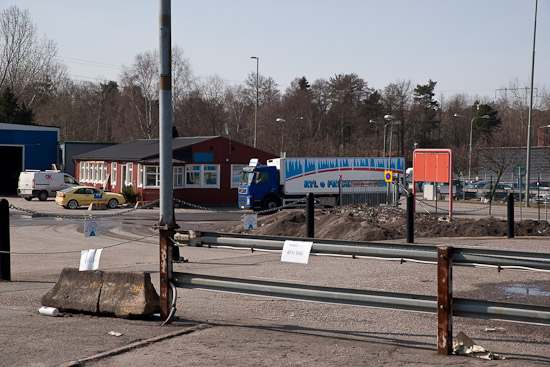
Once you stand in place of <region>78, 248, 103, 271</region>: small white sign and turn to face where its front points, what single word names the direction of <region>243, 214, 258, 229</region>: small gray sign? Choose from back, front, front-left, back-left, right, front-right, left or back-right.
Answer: back-left

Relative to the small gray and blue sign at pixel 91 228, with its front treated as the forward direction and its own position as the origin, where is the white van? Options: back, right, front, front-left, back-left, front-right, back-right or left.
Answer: back

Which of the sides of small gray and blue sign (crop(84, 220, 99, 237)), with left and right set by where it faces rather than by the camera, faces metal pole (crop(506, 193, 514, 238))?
left

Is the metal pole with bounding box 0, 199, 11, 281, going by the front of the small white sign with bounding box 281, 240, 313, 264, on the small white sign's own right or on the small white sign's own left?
on the small white sign's own right

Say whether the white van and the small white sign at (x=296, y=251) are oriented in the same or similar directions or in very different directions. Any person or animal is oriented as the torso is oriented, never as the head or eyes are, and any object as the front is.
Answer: very different directions

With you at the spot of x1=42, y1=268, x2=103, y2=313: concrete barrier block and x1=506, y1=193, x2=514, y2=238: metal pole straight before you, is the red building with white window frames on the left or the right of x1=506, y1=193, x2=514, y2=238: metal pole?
left

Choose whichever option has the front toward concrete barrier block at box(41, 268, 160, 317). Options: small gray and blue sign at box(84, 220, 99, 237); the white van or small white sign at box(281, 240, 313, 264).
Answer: small gray and blue sign at box(84, 220, 99, 237)

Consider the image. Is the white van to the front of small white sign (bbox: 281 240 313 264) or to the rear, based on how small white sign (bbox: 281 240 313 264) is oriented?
to the rear

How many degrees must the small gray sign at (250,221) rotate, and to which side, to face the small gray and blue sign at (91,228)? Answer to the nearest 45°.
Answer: approximately 45° to its right

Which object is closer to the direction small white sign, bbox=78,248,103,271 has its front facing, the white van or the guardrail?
the guardrail
